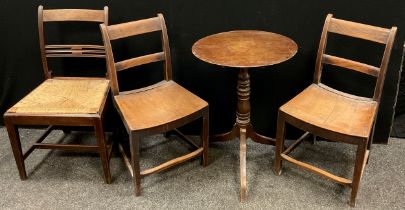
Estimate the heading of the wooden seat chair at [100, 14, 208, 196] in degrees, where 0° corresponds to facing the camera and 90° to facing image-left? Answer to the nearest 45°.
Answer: approximately 315°

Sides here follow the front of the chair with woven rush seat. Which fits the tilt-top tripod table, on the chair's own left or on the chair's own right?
on the chair's own left

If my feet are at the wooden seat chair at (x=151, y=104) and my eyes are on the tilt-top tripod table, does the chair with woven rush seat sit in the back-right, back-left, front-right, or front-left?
back-left

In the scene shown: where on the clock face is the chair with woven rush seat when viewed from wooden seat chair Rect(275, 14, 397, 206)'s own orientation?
The chair with woven rush seat is roughly at 1 o'clock from the wooden seat chair.

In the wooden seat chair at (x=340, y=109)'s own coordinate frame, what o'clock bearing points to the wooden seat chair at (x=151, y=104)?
the wooden seat chair at (x=151, y=104) is roughly at 1 o'clock from the wooden seat chair at (x=340, y=109).

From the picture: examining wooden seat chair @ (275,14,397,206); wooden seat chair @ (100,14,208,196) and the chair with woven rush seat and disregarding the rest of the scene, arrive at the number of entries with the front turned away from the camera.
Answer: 0

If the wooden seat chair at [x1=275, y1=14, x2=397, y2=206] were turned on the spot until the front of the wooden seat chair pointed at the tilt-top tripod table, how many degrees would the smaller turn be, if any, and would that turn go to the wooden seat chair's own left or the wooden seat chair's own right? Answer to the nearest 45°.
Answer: approximately 45° to the wooden seat chair's own right

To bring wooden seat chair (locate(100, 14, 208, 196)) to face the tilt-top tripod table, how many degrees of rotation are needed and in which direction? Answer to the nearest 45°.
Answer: approximately 45° to its left

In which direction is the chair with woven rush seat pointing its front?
toward the camera

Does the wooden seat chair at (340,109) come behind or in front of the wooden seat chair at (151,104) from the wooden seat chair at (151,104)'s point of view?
in front

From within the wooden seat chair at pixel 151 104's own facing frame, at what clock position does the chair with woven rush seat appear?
The chair with woven rush seat is roughly at 5 o'clock from the wooden seat chair.

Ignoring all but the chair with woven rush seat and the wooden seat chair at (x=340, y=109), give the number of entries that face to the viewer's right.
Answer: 0

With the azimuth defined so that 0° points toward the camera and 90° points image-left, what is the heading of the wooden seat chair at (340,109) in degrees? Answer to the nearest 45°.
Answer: approximately 45°
